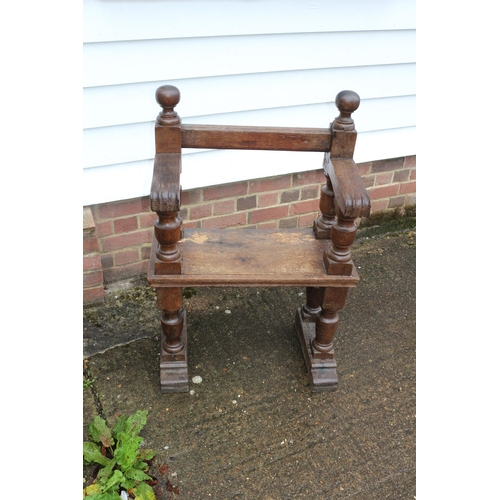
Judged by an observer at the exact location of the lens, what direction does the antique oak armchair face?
facing the viewer
